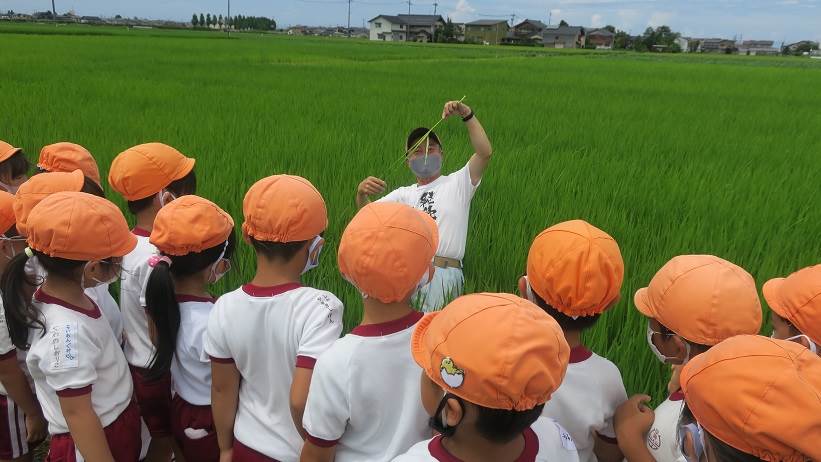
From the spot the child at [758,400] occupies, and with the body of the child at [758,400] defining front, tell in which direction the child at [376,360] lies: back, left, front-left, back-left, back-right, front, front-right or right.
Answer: front-left

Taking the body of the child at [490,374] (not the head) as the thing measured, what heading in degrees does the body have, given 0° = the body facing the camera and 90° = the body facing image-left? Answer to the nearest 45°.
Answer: approximately 135°

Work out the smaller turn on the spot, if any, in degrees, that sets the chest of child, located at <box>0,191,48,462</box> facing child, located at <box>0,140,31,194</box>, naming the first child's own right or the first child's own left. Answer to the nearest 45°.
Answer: approximately 90° to the first child's own left

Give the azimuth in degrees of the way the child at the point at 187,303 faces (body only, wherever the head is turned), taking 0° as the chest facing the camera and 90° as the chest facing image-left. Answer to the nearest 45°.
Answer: approximately 225°

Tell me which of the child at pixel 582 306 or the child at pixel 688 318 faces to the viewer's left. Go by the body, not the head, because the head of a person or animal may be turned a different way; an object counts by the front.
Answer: the child at pixel 688 318

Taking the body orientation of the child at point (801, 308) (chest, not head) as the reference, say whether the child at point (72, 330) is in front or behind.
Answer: in front

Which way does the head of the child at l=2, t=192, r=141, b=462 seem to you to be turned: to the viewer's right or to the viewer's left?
to the viewer's right

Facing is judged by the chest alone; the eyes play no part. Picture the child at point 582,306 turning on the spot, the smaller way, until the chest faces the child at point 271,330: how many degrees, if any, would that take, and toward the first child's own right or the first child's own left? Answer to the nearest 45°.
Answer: approximately 90° to the first child's own left

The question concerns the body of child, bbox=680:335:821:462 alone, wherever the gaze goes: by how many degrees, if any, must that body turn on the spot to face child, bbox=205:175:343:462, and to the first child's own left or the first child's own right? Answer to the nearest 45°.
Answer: approximately 45° to the first child's own left

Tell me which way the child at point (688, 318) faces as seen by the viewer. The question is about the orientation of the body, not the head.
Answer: to the viewer's left

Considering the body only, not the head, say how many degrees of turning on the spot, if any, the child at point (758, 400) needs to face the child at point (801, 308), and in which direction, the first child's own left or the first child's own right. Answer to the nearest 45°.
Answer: approximately 45° to the first child's own right

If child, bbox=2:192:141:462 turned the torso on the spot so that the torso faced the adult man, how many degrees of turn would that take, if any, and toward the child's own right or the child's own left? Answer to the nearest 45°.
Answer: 0° — they already face them

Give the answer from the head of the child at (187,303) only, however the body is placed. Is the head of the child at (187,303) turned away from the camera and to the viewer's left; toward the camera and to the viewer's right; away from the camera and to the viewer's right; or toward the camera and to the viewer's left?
away from the camera and to the viewer's right

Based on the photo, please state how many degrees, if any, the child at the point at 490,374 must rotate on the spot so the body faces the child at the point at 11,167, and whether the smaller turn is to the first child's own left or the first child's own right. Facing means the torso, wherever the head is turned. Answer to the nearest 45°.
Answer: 0° — they already face them
